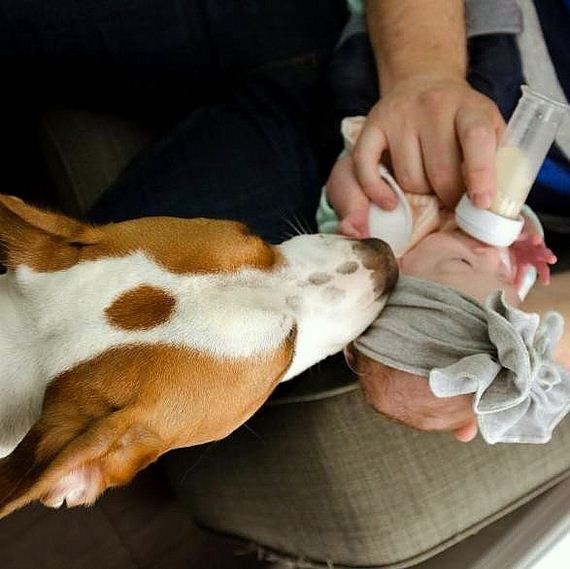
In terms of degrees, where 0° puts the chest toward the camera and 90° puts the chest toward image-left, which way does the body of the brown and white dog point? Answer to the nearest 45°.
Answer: approximately 270°
